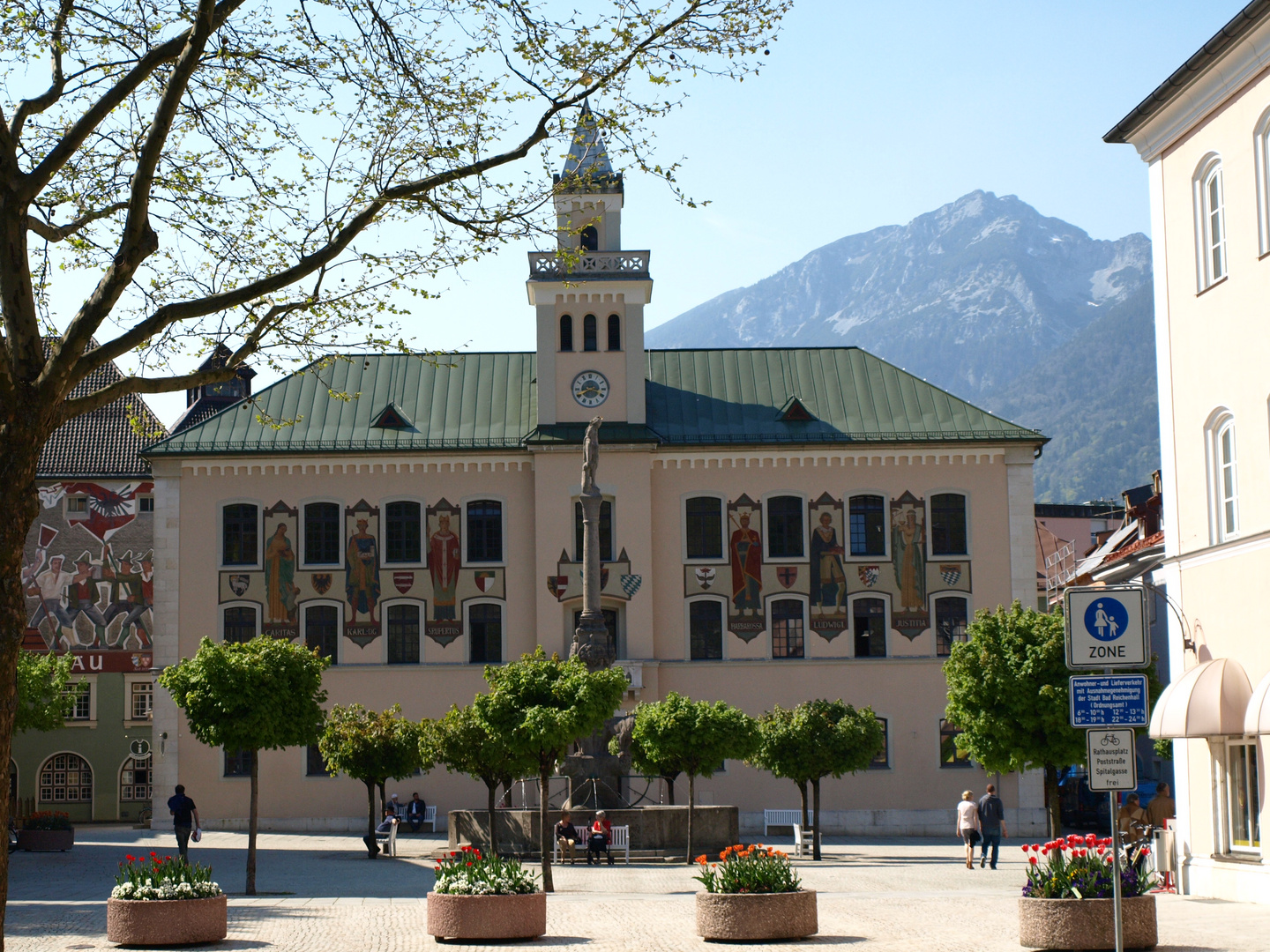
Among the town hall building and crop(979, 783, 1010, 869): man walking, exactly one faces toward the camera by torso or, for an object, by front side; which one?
the town hall building

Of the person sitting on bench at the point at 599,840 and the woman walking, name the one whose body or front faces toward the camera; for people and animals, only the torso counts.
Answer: the person sitting on bench

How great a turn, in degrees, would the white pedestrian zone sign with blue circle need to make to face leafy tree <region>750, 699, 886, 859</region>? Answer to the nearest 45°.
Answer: approximately 180°

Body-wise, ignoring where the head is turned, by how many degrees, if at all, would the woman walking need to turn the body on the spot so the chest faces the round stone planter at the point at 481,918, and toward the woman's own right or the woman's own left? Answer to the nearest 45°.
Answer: approximately 180°

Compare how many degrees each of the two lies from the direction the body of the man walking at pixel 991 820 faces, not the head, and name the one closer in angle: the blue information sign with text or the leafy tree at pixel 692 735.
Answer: the leafy tree

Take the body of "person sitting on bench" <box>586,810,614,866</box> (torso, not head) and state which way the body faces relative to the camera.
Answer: toward the camera

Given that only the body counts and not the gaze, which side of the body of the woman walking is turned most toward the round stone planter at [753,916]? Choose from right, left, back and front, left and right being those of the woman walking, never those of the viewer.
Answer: back

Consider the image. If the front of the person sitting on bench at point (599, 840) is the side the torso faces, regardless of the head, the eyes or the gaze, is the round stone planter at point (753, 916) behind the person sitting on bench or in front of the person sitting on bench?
in front

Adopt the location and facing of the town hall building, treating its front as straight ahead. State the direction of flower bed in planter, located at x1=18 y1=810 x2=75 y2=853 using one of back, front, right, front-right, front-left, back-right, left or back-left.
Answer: front-right

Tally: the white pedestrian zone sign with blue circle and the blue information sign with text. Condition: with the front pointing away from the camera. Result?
0

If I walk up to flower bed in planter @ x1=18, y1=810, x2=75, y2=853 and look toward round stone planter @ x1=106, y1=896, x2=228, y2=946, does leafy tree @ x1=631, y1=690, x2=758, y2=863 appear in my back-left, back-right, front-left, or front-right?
front-left

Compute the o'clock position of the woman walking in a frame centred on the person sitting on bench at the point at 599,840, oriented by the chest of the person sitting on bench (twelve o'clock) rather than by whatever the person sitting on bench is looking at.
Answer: The woman walking is roughly at 9 o'clock from the person sitting on bench.

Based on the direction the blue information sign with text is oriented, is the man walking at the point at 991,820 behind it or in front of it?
behind
